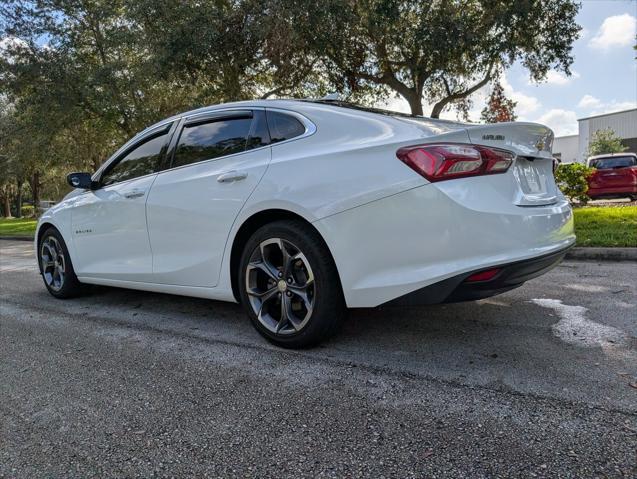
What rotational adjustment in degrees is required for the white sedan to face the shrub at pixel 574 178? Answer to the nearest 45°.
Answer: approximately 90° to its right

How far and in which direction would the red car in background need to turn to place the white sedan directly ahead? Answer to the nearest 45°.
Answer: approximately 180°

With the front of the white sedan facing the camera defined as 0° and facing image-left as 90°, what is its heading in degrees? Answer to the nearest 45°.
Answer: approximately 135°

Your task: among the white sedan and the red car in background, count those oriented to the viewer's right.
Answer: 0

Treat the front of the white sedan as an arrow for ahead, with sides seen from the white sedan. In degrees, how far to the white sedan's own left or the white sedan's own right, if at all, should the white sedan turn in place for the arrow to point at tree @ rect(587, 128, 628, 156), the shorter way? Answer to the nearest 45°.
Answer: approximately 90° to the white sedan's own right

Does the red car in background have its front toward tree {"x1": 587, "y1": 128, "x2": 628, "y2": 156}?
yes

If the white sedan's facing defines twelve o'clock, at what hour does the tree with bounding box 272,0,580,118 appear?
The tree is roughly at 2 o'clock from the white sedan.

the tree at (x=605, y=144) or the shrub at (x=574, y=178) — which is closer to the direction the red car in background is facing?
the tree

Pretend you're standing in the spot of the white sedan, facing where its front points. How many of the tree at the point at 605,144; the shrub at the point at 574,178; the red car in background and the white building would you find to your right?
4

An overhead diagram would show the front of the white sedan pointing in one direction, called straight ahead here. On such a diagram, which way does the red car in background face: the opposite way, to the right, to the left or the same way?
to the right

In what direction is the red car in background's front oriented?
away from the camera

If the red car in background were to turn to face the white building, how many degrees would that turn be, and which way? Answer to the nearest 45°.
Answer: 0° — it already faces it
